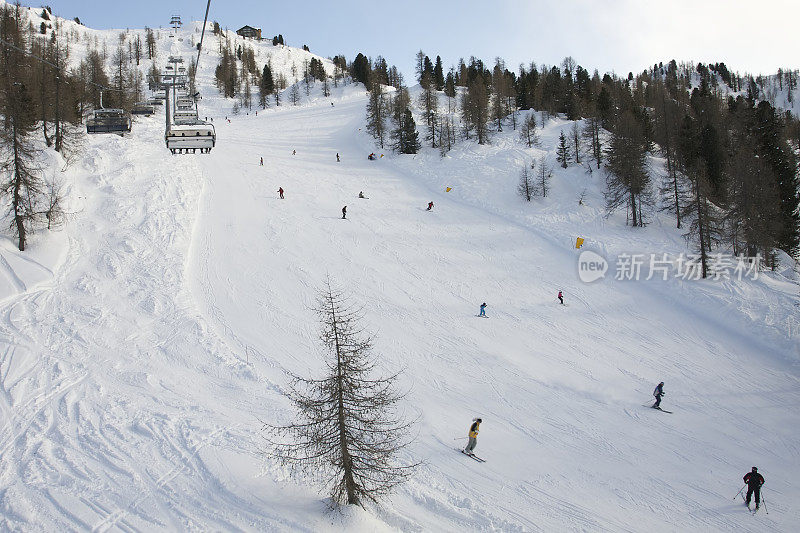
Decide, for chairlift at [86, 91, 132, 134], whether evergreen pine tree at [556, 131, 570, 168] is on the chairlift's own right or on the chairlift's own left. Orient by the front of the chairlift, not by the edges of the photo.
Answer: on the chairlift's own left

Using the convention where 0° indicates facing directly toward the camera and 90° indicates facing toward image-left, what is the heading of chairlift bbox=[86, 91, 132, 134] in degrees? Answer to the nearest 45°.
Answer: approximately 0°
